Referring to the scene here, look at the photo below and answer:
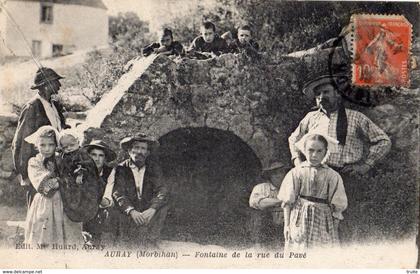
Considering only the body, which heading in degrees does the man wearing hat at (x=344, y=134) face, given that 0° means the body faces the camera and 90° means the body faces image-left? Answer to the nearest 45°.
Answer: approximately 45°

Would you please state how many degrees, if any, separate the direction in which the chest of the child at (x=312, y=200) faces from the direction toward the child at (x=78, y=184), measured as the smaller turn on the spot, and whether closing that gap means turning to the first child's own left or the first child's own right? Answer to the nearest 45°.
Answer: approximately 90° to the first child's own right

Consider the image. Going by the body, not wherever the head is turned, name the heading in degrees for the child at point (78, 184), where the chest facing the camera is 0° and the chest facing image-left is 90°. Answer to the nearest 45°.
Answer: approximately 0°

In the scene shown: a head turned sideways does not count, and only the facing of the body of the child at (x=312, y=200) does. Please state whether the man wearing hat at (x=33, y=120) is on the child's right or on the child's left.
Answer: on the child's right

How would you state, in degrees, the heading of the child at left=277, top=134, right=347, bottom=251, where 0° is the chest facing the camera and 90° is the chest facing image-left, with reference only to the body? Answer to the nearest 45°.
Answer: approximately 0°
